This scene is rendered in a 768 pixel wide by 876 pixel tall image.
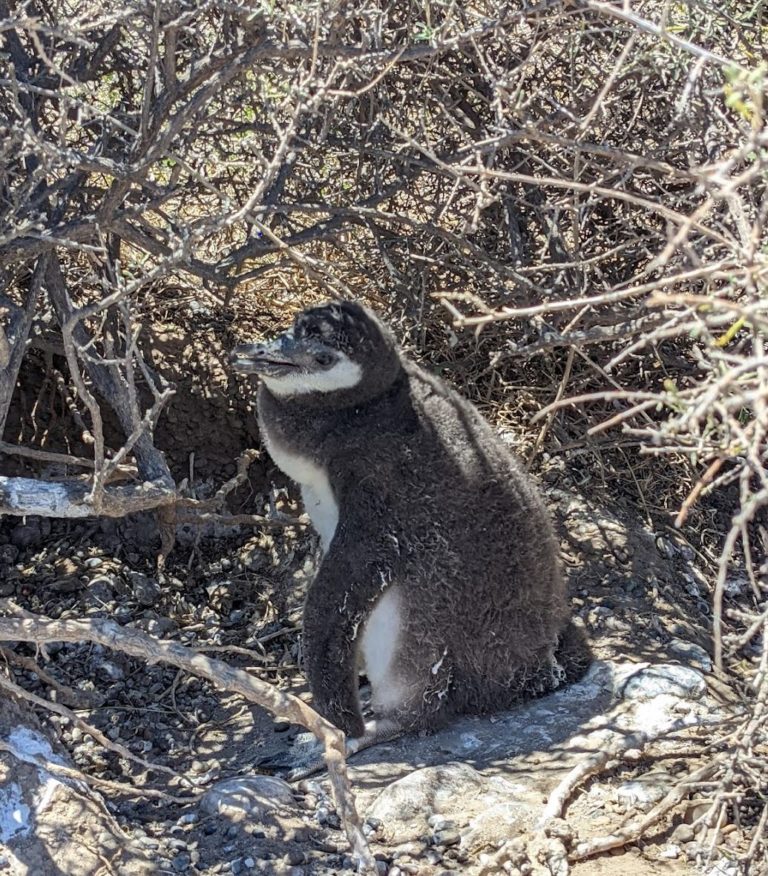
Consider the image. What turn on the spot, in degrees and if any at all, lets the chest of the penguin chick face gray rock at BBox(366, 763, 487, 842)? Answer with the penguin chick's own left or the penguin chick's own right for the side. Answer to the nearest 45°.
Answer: approximately 90° to the penguin chick's own left

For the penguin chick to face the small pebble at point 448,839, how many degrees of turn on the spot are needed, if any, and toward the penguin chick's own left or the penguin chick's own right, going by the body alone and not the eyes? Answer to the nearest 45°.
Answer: approximately 90° to the penguin chick's own left

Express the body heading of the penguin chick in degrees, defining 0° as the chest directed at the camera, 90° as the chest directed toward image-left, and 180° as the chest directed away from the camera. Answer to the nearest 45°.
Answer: approximately 90°

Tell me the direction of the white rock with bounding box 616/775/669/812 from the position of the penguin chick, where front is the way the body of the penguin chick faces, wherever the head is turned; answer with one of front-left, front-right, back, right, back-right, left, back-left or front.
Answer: back-left

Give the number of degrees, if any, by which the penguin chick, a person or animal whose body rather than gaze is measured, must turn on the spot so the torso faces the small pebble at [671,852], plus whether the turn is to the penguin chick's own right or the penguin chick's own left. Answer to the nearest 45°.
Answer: approximately 135° to the penguin chick's own left

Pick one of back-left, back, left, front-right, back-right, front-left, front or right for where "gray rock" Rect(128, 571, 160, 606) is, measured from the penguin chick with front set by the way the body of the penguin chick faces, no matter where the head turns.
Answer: front-right

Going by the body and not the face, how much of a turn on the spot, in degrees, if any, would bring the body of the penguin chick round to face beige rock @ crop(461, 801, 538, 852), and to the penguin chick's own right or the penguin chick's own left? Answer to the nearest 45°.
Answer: approximately 90° to the penguin chick's own left
